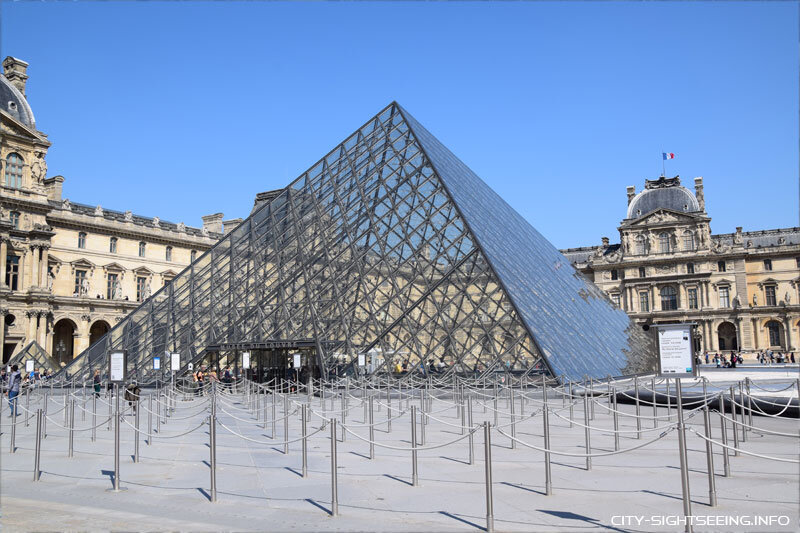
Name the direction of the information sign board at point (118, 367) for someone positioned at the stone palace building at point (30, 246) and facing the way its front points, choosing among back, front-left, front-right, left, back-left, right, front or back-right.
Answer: front-right

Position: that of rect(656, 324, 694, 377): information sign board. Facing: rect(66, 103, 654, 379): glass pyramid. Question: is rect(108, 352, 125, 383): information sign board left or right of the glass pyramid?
left

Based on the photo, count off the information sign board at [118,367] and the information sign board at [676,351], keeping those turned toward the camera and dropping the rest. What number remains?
2

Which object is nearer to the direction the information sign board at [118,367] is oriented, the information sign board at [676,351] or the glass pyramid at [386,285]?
the information sign board

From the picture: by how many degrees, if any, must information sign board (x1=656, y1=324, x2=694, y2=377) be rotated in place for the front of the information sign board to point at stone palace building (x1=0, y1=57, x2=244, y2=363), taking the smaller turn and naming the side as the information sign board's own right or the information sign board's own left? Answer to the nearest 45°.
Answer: approximately 135° to the information sign board's own right

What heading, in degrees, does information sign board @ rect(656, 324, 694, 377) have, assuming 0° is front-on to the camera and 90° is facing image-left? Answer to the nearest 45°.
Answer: approximately 0°

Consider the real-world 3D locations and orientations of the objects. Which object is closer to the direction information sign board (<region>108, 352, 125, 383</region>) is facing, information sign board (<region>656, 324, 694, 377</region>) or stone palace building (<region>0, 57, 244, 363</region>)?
the information sign board

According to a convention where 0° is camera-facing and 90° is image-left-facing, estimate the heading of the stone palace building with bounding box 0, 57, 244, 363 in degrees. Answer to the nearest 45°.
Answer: approximately 315°

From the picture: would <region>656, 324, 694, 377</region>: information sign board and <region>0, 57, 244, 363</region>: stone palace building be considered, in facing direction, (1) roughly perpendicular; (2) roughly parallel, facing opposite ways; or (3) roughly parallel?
roughly perpendicular

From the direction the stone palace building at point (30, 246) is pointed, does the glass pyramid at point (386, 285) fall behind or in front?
in front

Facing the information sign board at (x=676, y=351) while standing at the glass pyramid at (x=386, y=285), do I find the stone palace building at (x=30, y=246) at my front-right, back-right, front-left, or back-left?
back-right
